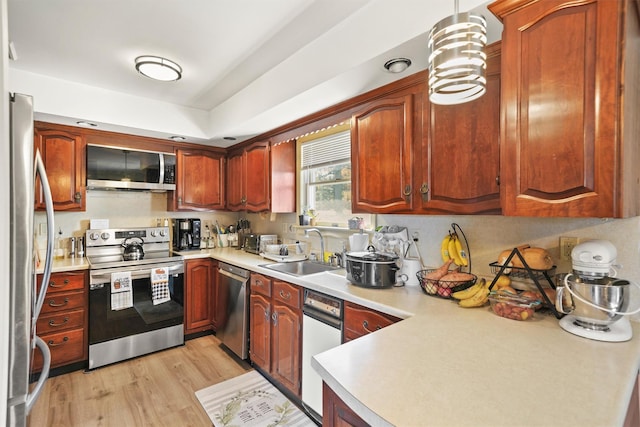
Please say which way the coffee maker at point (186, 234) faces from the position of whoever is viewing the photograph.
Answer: facing the viewer

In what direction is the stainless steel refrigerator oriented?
to the viewer's right

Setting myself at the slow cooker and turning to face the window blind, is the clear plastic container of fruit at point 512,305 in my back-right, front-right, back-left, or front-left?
back-right

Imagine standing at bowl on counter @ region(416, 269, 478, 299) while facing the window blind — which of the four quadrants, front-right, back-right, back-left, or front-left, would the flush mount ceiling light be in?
front-left

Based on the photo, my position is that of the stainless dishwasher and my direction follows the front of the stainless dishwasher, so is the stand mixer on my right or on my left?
on my left

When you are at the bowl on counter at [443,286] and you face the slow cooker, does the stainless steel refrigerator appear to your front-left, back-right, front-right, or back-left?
front-left

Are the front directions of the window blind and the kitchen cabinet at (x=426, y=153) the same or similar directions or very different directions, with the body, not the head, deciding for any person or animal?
same or similar directions

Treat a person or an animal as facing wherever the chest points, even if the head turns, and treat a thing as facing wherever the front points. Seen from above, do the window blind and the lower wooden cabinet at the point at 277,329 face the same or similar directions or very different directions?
same or similar directions

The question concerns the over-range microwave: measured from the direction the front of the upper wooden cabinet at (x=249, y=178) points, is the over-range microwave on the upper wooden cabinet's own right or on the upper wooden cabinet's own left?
on the upper wooden cabinet's own right

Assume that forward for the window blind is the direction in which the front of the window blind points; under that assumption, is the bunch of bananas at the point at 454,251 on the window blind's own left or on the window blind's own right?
on the window blind's own left

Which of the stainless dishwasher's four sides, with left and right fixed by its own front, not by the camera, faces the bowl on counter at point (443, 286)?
left

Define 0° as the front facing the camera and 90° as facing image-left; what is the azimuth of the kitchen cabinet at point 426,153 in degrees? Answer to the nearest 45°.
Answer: approximately 45°

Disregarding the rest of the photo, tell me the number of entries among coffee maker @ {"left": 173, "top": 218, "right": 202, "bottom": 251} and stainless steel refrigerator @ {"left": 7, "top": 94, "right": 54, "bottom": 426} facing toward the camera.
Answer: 1

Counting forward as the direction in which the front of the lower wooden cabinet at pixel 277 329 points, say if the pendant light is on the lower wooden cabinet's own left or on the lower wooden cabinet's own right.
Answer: on the lower wooden cabinet's own left

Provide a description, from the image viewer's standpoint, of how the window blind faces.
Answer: facing the viewer and to the left of the viewer

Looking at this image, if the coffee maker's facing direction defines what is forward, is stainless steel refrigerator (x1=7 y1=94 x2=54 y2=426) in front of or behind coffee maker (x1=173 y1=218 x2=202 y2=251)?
in front

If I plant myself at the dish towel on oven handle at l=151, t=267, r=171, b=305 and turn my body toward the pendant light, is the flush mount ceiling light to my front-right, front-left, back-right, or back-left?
front-right

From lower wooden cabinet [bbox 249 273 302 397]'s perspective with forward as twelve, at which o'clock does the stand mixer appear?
The stand mixer is roughly at 9 o'clock from the lower wooden cabinet.
